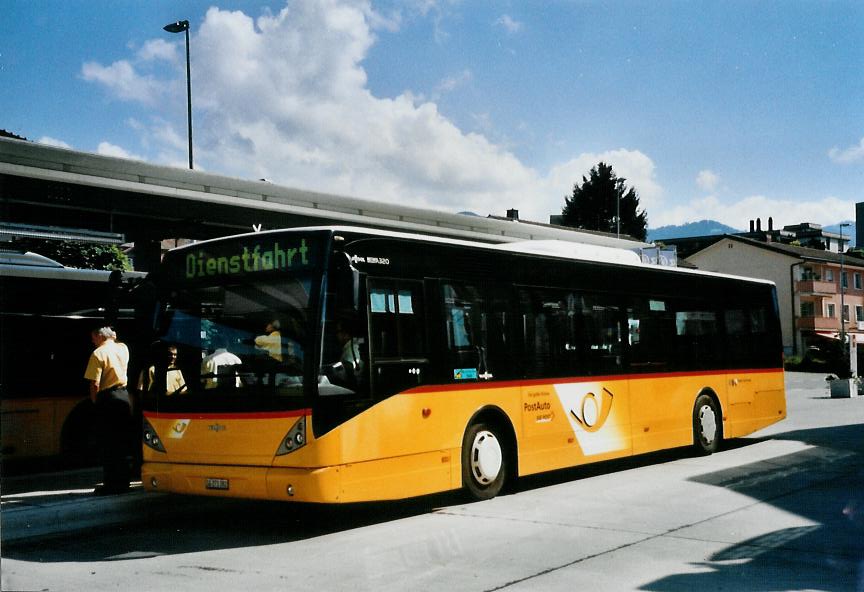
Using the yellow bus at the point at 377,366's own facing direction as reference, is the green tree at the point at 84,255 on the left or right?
on its right

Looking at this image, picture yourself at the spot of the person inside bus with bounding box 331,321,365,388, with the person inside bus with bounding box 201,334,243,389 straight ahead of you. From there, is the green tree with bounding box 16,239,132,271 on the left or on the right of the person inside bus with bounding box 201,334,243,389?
right

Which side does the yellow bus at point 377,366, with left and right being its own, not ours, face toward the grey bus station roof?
right

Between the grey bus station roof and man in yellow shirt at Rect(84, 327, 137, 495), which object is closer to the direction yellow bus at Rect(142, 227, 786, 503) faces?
the man in yellow shirt

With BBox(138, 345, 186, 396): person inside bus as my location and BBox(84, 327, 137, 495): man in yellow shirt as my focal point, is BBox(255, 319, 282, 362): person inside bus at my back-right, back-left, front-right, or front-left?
back-right

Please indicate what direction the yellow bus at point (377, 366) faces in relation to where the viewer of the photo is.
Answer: facing the viewer and to the left of the viewer

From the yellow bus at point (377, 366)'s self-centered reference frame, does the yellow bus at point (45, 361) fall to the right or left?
on its right
